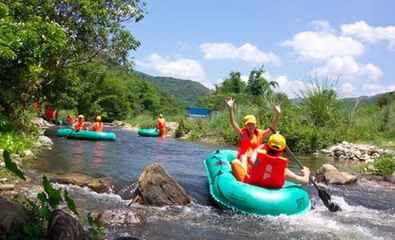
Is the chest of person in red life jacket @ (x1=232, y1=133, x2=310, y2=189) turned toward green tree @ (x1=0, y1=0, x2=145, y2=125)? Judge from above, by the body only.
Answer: yes

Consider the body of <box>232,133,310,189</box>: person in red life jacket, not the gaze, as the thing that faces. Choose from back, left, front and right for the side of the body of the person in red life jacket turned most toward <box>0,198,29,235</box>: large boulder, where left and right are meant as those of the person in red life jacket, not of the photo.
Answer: left

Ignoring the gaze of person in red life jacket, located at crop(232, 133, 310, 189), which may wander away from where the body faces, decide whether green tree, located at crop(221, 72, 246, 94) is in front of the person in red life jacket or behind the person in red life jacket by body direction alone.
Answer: in front

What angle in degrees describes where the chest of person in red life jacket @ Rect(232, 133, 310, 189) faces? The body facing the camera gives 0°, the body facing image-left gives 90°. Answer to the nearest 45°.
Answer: approximately 135°

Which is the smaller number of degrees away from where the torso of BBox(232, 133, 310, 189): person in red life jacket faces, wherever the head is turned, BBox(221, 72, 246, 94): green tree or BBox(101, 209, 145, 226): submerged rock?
the green tree

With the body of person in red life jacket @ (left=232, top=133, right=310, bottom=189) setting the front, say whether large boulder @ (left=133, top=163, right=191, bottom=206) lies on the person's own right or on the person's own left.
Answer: on the person's own left

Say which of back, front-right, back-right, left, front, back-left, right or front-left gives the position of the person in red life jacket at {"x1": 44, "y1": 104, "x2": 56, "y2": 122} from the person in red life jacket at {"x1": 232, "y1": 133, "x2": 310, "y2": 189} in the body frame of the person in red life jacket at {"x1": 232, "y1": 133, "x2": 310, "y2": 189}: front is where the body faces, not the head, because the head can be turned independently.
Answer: front

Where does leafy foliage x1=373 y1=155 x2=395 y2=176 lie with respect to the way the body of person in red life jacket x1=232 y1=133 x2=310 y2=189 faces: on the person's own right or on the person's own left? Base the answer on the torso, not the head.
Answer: on the person's own right
